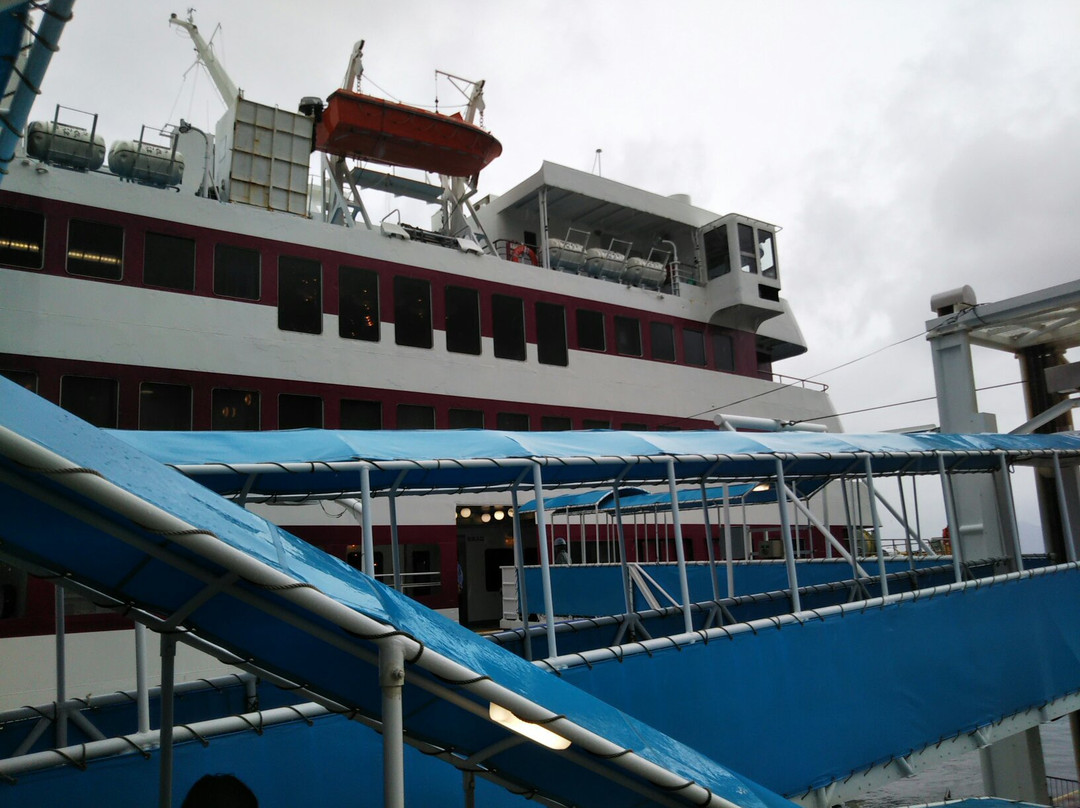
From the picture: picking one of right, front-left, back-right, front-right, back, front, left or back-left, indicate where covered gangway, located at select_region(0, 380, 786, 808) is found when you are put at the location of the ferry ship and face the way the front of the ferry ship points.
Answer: back-right

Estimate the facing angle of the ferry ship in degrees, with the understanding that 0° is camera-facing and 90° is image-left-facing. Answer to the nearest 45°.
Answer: approximately 225°
